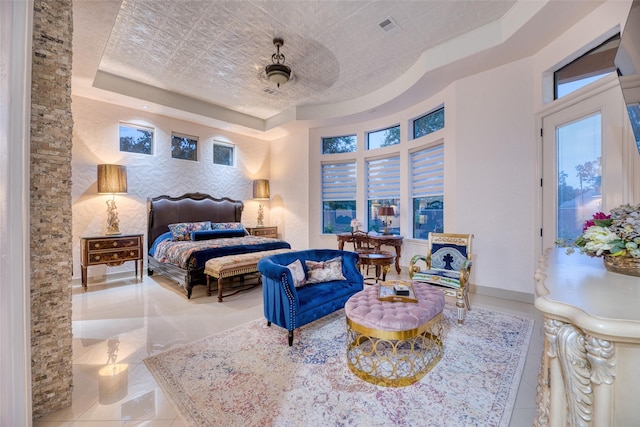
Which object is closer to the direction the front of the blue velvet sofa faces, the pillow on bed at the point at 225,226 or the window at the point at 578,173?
the window

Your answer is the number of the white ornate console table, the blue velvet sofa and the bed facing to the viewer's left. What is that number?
1

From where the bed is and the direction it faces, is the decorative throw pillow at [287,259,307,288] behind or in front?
in front

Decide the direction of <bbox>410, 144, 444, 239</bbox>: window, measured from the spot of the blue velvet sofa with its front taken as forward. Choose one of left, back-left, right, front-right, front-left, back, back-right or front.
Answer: left

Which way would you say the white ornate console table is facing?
to the viewer's left

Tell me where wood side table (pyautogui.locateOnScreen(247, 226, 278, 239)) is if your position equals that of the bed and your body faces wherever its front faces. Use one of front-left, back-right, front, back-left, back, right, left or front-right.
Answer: left

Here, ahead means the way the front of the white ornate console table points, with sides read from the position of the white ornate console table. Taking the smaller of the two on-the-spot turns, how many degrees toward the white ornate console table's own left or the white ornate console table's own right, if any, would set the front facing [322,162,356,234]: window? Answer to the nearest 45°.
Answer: approximately 45° to the white ornate console table's own right

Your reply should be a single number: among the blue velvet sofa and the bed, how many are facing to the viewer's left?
0

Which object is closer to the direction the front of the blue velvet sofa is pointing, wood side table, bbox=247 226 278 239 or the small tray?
the small tray

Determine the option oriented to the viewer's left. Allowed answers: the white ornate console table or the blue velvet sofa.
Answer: the white ornate console table
